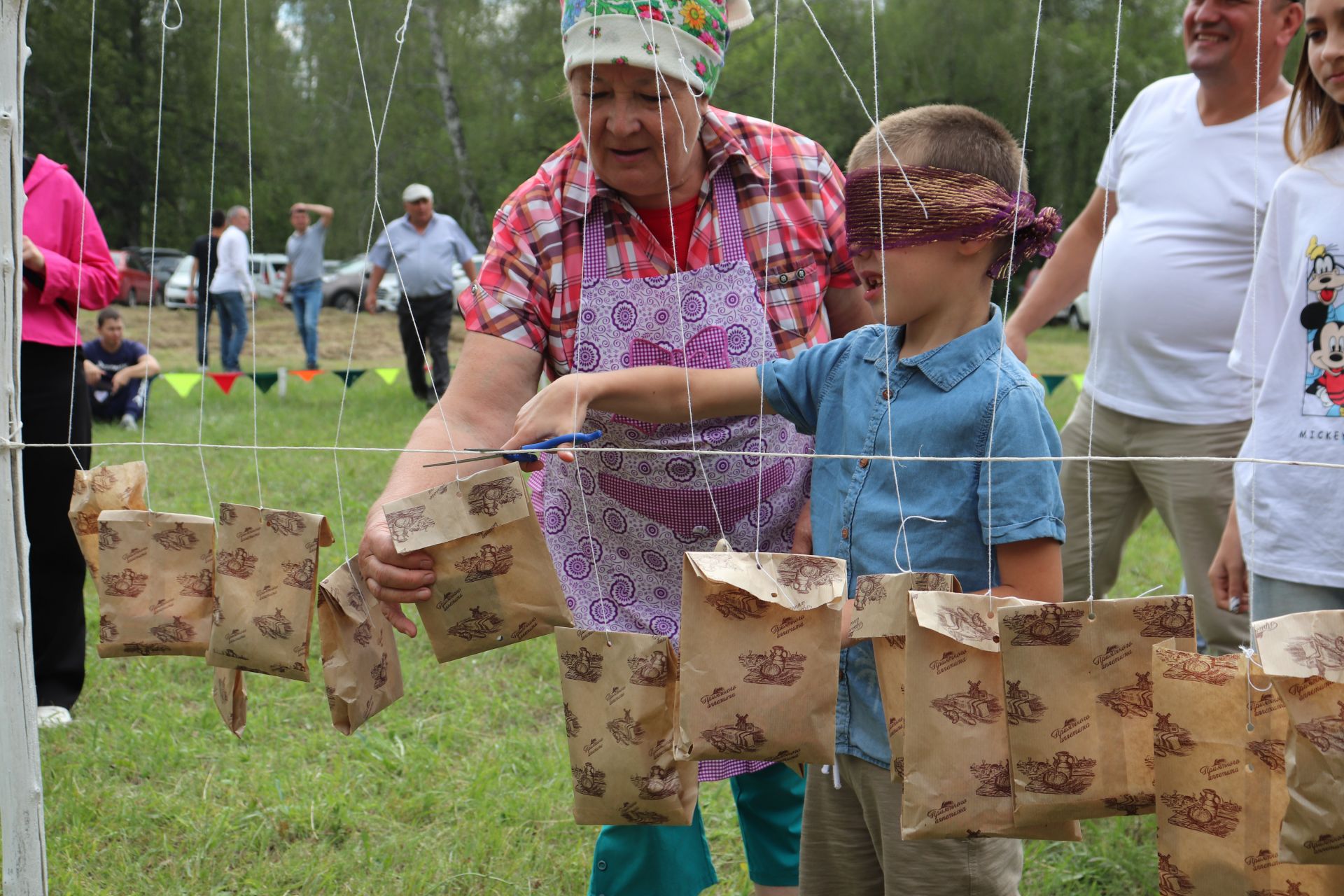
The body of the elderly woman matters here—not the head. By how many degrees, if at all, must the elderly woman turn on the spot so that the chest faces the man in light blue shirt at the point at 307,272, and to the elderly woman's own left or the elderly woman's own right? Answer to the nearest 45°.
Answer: approximately 180°

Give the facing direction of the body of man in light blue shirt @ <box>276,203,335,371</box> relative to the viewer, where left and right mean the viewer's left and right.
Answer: facing the viewer and to the left of the viewer

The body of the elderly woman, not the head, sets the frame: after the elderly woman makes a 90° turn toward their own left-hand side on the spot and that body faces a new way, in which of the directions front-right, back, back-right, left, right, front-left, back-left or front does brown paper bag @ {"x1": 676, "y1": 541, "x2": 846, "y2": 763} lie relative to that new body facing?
right

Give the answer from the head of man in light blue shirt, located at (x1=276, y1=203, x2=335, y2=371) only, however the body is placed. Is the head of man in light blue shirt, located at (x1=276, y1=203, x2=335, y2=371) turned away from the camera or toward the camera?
toward the camera

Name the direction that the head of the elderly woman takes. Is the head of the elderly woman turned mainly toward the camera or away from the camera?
toward the camera

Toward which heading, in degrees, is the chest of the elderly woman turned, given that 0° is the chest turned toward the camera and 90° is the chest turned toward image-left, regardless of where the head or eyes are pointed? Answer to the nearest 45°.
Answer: approximately 0°

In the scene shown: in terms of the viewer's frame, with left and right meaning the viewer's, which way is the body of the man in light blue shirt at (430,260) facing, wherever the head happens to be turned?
facing the viewer

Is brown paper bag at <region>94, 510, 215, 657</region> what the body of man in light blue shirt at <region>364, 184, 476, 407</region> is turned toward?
yes

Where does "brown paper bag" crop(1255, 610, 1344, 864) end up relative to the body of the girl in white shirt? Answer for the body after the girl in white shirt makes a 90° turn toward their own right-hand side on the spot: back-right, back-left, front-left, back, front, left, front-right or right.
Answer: left

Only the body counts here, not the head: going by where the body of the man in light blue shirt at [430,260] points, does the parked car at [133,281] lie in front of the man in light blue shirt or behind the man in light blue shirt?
behind

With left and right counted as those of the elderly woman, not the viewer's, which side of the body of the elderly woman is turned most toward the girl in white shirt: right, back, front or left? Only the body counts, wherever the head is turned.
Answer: left

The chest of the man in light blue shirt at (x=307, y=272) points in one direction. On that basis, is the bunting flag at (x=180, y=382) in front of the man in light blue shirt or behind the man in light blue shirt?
in front

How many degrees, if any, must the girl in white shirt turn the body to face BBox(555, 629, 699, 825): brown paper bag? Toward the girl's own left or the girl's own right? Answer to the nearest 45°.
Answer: approximately 45° to the girl's own right

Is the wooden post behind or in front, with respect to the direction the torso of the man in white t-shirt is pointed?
in front

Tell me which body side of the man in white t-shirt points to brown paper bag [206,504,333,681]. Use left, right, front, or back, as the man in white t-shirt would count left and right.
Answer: front

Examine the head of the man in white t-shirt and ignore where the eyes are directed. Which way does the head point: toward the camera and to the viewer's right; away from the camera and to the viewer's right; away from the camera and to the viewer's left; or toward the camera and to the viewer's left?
toward the camera and to the viewer's left

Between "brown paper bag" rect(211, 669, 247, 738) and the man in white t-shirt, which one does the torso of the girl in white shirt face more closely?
the brown paper bag
